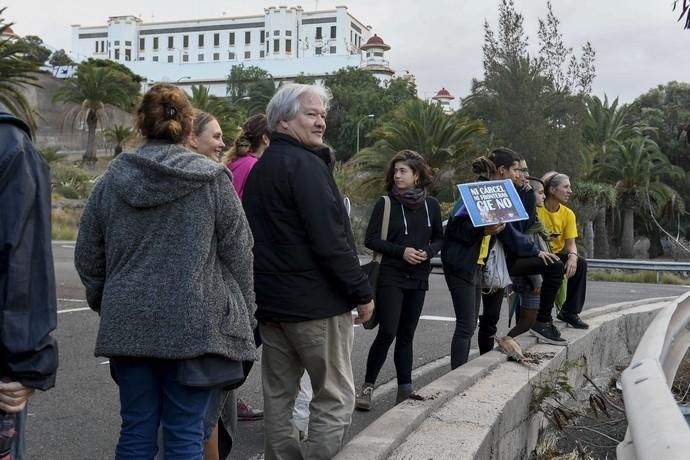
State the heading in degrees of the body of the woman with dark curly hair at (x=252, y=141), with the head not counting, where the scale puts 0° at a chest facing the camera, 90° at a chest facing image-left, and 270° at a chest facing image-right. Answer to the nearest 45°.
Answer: approximately 225°

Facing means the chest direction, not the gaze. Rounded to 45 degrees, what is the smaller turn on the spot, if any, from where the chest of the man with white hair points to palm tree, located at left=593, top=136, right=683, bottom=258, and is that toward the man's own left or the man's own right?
0° — they already face it

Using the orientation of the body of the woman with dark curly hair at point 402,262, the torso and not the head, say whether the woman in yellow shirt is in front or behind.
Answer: behind

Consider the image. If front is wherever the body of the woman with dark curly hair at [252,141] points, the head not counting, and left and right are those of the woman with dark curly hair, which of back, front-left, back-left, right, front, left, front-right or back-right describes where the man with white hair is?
back-right

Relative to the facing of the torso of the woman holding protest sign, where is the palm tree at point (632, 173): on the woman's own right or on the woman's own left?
on the woman's own left

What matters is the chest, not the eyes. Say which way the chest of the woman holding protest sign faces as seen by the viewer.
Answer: to the viewer's right

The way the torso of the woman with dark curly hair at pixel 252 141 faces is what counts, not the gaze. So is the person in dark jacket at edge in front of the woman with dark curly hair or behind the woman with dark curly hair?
behind

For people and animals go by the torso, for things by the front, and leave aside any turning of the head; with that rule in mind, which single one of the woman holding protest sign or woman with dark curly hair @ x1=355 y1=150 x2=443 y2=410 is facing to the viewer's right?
the woman holding protest sign

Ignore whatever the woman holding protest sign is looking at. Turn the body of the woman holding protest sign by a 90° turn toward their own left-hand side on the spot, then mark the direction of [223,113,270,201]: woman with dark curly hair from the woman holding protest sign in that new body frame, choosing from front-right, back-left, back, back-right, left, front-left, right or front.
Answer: back-left

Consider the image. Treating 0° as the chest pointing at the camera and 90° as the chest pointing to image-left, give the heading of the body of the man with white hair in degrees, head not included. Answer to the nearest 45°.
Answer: approximately 225°

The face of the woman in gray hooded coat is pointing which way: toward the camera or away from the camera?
away from the camera

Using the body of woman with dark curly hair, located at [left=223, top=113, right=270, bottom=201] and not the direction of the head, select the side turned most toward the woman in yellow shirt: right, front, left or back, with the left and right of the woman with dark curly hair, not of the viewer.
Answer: front

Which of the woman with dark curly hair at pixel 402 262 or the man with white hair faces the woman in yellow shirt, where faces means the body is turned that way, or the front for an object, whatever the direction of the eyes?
the man with white hair

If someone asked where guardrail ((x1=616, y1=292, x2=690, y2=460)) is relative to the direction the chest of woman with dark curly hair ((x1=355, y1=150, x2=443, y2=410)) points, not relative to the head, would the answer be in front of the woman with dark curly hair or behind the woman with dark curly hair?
in front

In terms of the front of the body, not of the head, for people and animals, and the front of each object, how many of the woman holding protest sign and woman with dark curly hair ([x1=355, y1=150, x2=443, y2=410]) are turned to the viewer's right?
1

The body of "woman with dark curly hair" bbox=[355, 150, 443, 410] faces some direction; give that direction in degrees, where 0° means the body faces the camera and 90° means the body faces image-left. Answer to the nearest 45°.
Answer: approximately 0°

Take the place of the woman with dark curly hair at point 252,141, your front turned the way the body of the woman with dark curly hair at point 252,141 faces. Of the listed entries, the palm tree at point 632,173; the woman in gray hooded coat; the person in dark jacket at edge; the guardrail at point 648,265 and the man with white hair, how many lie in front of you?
2
